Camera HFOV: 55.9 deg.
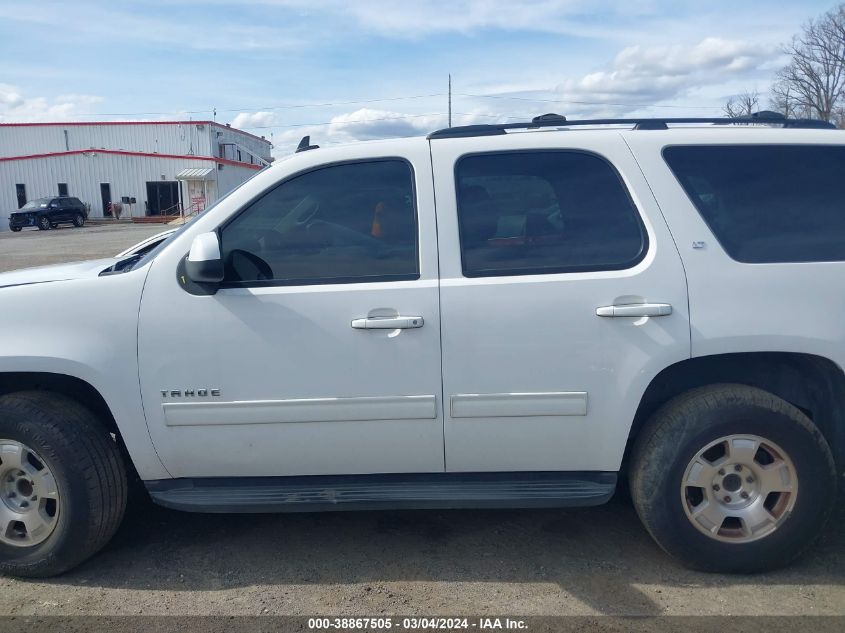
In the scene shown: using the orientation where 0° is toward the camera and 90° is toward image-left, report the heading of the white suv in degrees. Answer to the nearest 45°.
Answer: approximately 90°

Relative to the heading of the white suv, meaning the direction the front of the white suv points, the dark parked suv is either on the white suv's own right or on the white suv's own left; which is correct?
on the white suv's own right
